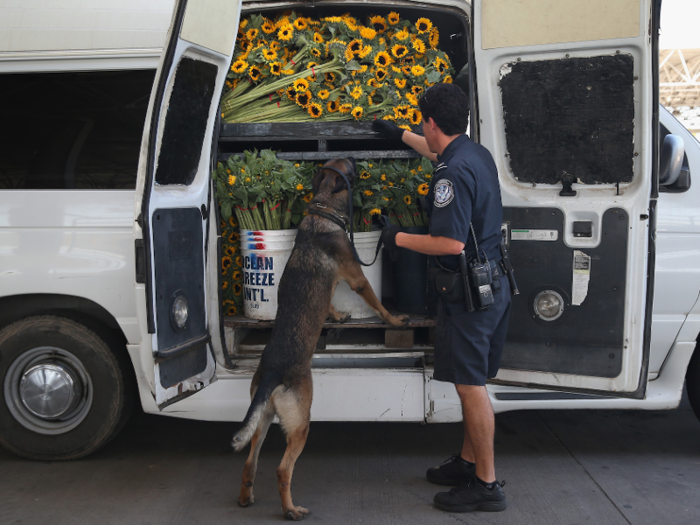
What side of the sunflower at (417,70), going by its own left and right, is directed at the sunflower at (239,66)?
right

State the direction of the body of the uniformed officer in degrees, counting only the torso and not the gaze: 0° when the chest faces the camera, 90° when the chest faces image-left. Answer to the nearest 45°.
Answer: approximately 90°

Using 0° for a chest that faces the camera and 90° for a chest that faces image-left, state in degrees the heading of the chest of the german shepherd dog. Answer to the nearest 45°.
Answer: approximately 225°

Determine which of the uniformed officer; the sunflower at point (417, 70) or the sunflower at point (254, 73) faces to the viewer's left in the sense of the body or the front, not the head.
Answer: the uniformed officer
